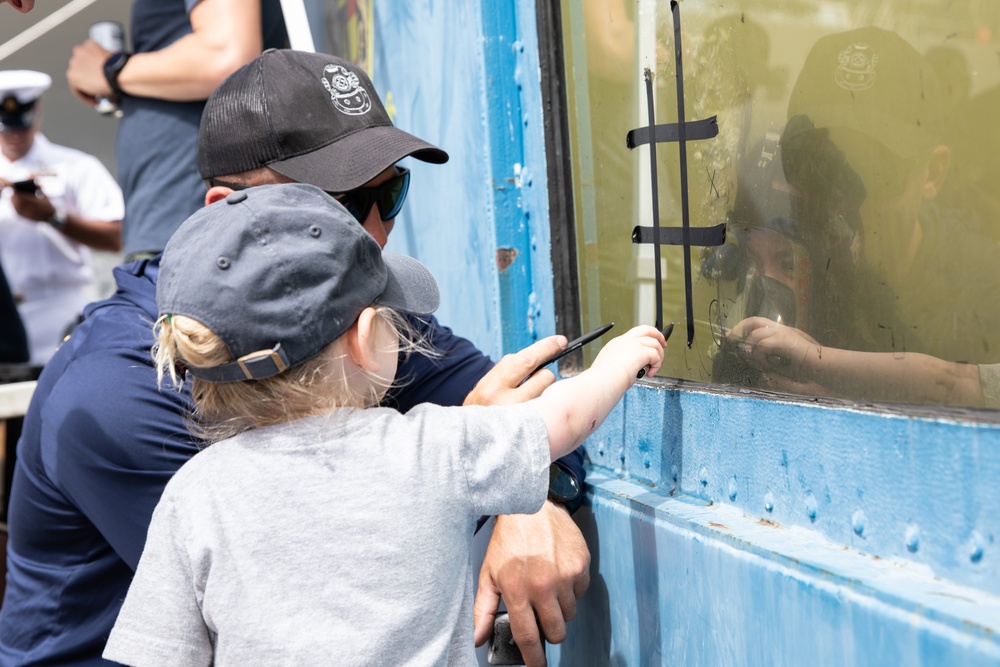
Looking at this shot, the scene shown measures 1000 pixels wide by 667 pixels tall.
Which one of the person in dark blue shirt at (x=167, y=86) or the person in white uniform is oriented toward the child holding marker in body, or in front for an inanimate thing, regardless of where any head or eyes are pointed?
the person in white uniform

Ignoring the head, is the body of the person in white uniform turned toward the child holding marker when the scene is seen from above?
yes

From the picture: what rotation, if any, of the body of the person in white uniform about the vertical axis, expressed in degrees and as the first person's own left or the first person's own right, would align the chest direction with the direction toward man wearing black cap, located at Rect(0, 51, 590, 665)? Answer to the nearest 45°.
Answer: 0° — they already face them

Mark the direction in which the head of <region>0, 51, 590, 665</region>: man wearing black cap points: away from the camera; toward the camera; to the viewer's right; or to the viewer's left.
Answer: to the viewer's right

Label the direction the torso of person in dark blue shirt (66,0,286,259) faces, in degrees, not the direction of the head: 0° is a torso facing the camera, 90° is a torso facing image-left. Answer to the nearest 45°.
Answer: approximately 90°

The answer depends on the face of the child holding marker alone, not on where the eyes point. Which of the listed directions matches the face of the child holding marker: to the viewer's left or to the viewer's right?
to the viewer's right

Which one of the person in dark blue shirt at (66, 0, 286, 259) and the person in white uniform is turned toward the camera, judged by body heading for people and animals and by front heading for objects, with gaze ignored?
the person in white uniform

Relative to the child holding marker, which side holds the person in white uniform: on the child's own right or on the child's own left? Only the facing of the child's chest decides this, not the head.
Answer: on the child's own left

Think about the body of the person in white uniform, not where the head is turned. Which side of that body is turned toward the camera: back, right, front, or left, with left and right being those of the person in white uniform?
front
